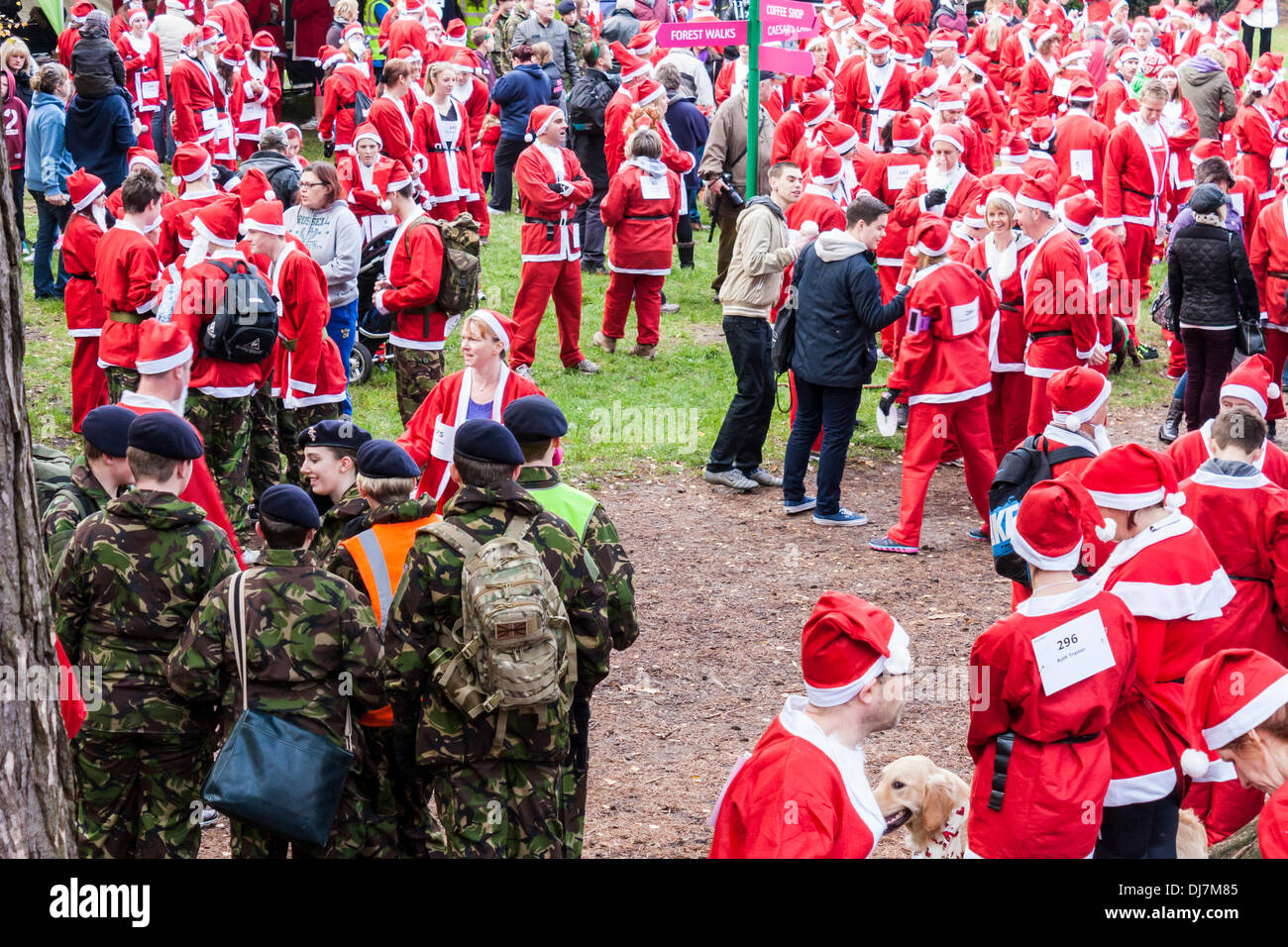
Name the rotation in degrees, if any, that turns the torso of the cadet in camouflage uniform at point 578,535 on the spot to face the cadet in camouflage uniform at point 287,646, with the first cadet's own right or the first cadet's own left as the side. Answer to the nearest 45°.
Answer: approximately 135° to the first cadet's own left

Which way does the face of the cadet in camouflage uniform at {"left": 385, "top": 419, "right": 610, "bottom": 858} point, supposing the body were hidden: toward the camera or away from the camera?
away from the camera

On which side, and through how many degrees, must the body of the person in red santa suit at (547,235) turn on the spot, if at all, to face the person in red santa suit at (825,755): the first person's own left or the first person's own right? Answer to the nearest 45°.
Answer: approximately 45° to the first person's own right

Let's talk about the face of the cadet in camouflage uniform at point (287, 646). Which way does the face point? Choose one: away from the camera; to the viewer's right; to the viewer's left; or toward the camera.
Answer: away from the camera

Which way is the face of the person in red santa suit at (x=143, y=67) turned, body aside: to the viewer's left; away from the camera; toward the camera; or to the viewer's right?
toward the camera

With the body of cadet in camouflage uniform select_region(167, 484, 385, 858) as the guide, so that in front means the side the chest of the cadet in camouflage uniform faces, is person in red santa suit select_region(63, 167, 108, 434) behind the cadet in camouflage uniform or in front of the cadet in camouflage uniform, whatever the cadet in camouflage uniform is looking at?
in front

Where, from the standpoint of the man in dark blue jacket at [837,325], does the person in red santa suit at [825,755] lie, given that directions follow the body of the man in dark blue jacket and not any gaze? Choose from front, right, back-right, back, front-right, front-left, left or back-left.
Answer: back-right

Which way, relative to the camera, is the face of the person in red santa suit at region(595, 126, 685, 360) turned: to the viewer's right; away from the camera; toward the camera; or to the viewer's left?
away from the camera

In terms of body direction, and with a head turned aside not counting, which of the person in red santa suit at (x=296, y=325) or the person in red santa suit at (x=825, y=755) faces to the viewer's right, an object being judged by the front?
the person in red santa suit at (x=825, y=755)

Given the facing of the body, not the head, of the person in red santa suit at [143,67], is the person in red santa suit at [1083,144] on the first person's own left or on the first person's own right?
on the first person's own left

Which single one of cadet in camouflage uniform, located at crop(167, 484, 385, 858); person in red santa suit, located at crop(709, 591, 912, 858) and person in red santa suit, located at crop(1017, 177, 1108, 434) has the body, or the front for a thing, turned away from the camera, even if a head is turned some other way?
the cadet in camouflage uniform

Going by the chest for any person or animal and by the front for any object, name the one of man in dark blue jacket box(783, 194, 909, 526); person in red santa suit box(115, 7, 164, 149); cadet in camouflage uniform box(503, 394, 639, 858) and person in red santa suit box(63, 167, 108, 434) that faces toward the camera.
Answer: person in red santa suit box(115, 7, 164, 149)

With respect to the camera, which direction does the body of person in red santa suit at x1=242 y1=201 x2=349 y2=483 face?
to the viewer's left
